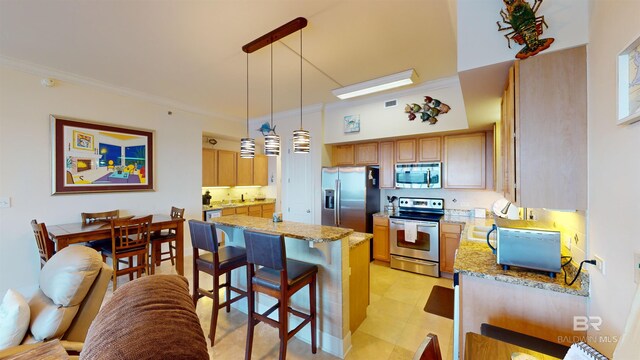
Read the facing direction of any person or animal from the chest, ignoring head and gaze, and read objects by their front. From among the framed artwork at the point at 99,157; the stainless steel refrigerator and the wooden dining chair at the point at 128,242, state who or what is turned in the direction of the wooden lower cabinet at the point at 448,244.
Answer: the framed artwork

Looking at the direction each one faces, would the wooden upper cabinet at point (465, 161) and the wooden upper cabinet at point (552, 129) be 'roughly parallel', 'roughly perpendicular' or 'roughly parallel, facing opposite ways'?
roughly perpendicular

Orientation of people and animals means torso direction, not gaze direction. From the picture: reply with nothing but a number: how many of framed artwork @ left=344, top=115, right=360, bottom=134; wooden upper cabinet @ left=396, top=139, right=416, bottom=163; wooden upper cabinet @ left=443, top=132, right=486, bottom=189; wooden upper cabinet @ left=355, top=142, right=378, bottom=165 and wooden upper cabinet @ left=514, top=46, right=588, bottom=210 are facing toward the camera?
4

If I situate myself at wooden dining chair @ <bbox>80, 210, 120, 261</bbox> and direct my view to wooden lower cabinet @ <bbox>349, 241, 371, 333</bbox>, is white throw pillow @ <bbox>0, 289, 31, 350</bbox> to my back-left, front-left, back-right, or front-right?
front-right

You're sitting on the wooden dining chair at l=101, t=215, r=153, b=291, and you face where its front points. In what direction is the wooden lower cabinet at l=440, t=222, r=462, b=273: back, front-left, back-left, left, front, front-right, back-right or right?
back

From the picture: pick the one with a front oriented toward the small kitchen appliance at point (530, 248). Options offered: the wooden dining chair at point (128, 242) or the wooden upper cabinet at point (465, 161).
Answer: the wooden upper cabinet

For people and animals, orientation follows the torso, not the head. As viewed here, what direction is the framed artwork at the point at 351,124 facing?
toward the camera

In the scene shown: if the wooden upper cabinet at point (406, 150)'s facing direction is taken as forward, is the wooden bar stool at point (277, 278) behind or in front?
in front

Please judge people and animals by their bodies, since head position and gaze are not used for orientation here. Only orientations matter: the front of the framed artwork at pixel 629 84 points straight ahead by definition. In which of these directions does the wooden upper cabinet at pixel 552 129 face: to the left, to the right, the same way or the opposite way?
the same way

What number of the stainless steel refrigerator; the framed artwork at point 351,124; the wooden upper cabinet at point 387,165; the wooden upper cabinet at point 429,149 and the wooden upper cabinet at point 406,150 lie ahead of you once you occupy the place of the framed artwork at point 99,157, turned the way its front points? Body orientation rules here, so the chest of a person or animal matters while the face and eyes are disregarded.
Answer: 5

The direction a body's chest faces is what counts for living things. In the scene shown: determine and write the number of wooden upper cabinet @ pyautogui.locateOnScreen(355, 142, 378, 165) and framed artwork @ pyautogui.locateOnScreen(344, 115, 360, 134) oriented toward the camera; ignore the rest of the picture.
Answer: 2

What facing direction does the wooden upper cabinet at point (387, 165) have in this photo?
toward the camera

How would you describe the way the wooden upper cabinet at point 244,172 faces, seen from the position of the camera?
facing the viewer

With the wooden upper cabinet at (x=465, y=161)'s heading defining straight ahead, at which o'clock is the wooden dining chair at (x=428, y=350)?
The wooden dining chair is roughly at 12 o'clock from the wooden upper cabinet.

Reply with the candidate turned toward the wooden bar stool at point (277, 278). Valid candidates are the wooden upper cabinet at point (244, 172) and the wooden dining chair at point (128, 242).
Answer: the wooden upper cabinet

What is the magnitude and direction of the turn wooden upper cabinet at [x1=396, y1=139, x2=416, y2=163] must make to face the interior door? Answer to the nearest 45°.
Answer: approximately 90° to its right

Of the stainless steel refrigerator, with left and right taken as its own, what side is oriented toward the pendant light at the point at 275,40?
front

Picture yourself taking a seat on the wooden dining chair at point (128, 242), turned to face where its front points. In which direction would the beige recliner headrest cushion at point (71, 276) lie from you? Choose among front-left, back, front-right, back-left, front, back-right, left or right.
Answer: back-left

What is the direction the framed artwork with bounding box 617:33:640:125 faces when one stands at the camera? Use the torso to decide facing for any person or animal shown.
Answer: facing to the left of the viewer

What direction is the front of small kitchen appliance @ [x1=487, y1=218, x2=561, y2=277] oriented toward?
to the viewer's left

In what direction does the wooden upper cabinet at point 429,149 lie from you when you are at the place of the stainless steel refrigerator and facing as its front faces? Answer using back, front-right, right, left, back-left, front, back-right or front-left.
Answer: back-left
